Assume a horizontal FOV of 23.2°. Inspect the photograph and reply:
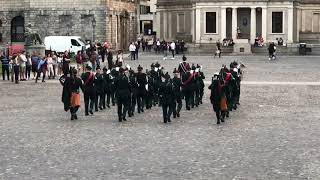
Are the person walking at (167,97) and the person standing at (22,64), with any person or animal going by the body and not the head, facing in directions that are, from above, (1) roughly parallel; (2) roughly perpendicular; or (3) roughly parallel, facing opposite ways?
roughly perpendicular
